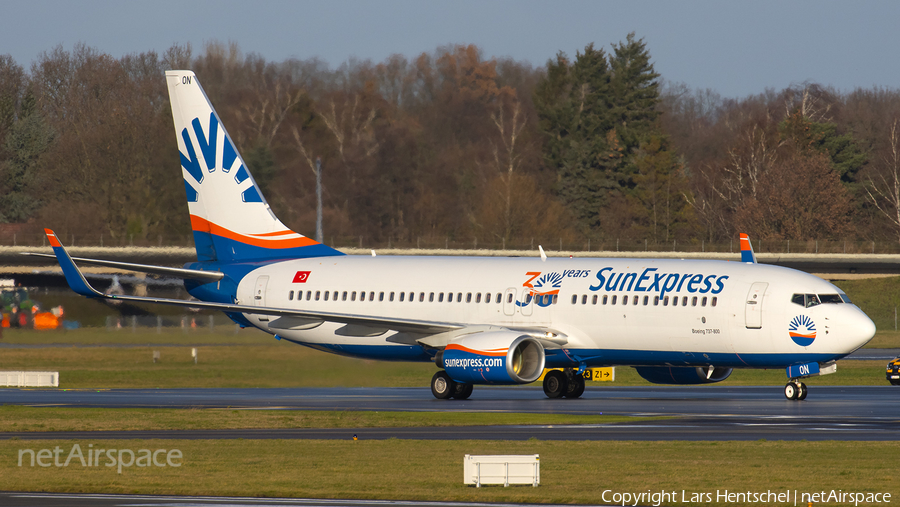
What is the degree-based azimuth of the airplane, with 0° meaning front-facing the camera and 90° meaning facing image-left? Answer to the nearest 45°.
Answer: approximately 315°
